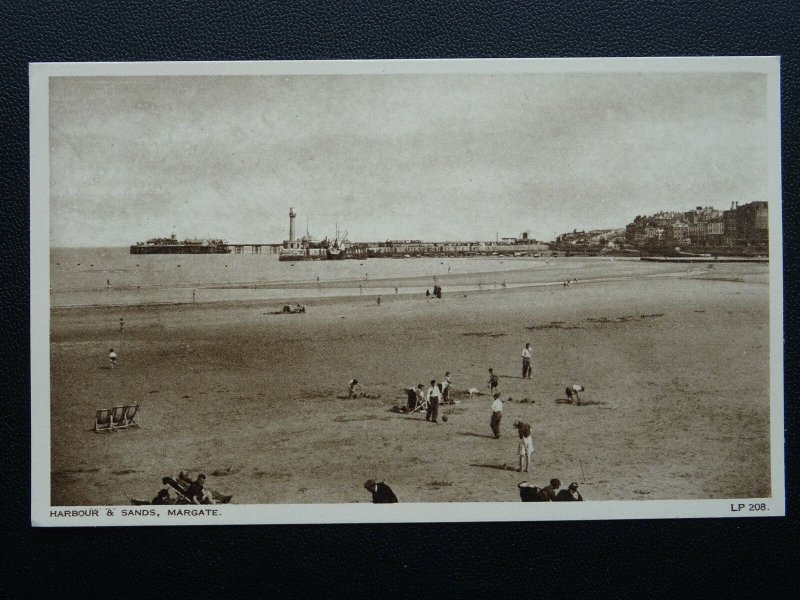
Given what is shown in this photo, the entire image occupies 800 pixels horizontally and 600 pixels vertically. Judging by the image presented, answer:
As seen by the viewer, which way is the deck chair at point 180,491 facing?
to the viewer's right

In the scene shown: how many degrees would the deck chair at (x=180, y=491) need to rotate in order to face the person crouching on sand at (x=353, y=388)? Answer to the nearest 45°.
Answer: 0° — it already faces them
